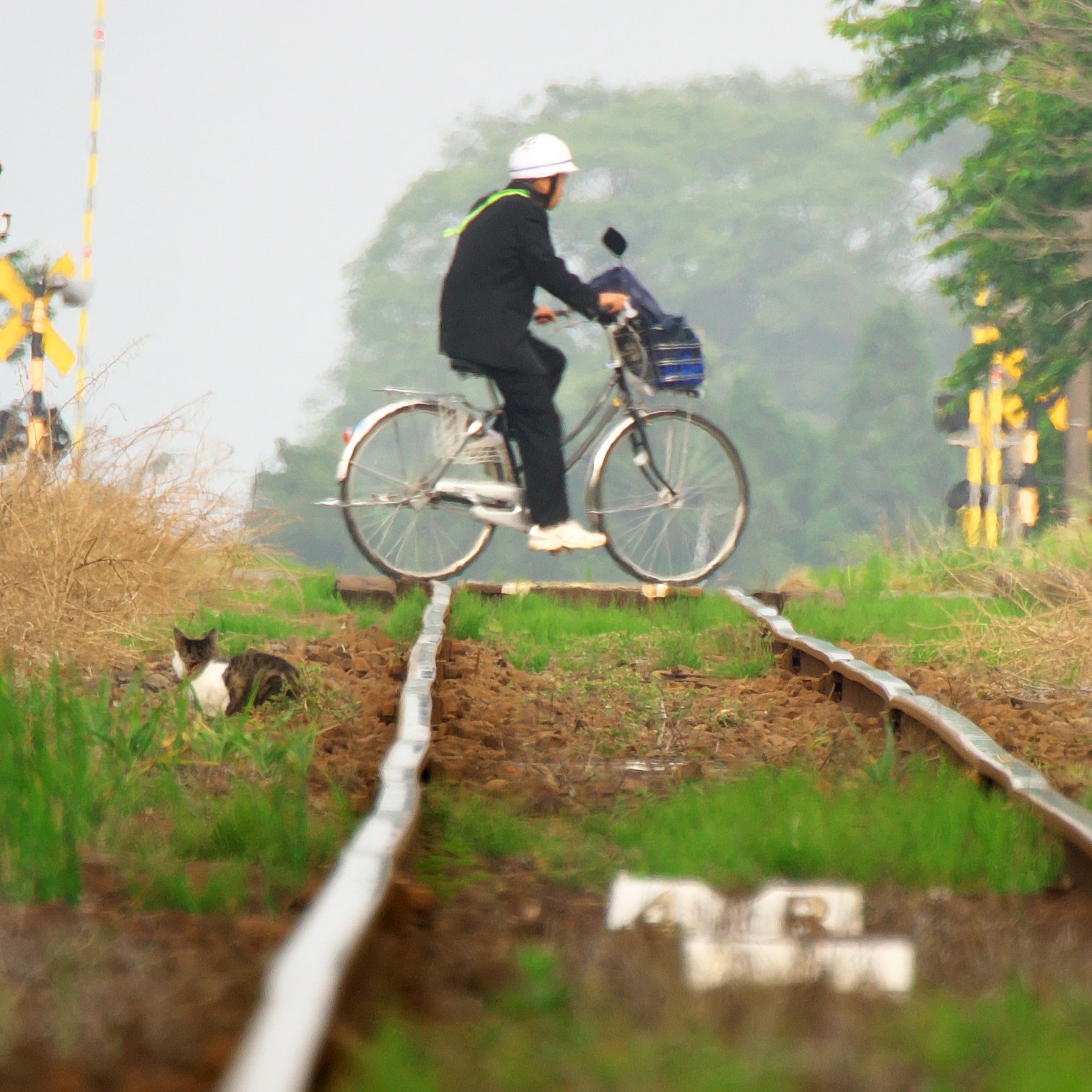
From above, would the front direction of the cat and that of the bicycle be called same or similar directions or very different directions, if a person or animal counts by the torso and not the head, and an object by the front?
very different directions

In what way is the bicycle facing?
to the viewer's right

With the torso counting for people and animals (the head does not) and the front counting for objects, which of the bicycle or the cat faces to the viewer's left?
the cat

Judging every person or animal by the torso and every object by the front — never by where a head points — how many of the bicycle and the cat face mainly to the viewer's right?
1

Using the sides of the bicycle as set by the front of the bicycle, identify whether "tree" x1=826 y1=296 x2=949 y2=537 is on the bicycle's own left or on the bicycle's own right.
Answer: on the bicycle's own left

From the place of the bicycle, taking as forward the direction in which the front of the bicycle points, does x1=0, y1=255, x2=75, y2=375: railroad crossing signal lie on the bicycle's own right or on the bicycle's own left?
on the bicycle's own left

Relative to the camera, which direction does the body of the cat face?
to the viewer's left

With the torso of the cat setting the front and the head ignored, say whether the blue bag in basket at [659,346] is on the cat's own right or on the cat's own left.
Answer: on the cat's own right

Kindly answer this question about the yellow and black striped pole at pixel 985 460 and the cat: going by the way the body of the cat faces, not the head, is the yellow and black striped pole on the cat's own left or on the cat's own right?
on the cat's own right
